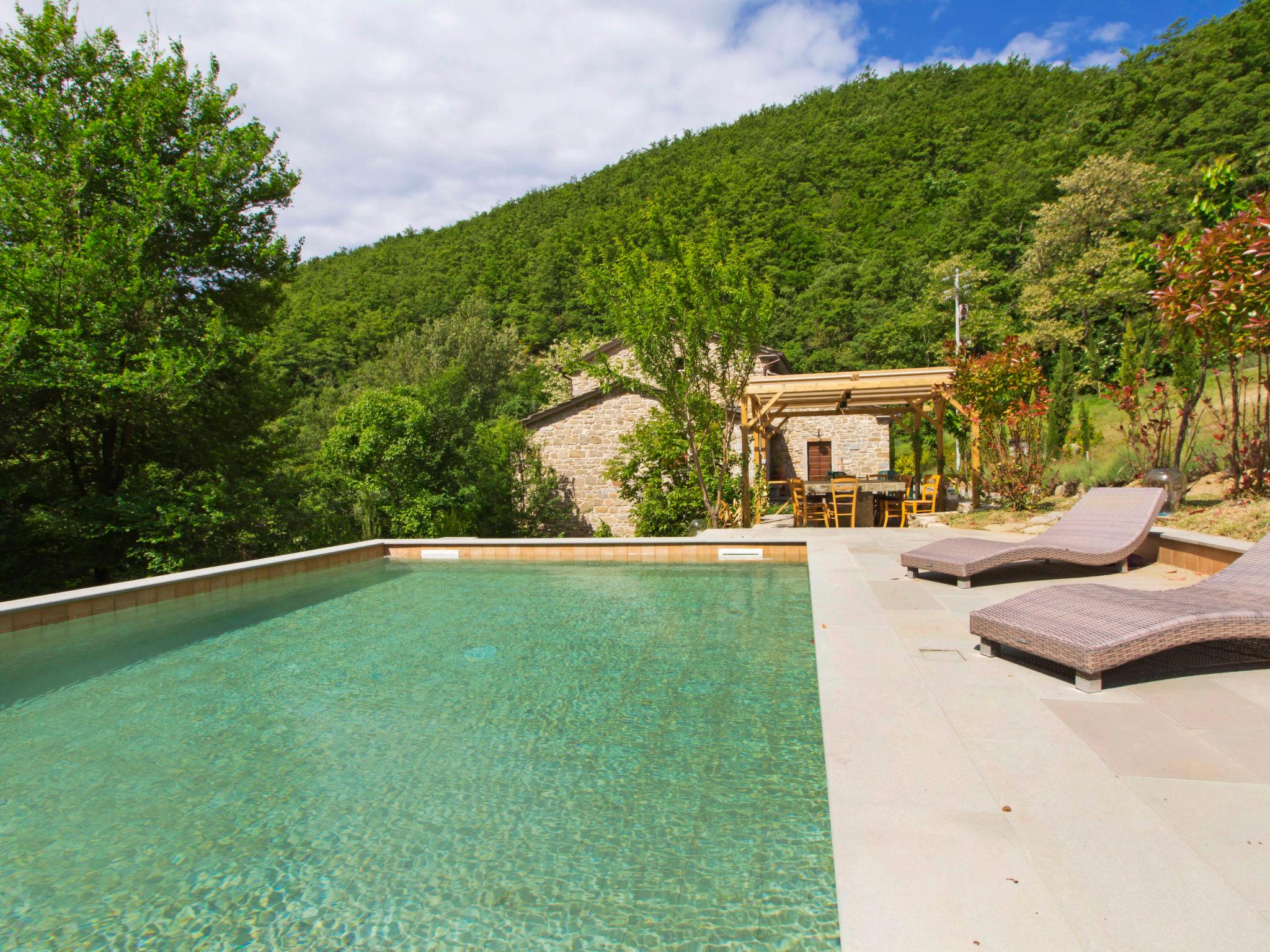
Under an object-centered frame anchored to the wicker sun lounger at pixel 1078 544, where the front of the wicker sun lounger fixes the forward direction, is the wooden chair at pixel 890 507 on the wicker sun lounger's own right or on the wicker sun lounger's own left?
on the wicker sun lounger's own right

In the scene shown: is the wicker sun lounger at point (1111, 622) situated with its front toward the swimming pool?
yes

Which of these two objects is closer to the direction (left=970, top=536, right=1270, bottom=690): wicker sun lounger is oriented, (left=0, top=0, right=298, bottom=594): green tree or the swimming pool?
the swimming pool

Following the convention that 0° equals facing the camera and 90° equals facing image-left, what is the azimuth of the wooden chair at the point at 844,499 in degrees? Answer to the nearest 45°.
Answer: approximately 180°

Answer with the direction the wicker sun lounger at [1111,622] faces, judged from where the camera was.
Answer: facing the viewer and to the left of the viewer

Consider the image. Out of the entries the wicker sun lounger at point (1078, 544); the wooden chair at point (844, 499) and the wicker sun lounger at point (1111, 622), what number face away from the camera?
1

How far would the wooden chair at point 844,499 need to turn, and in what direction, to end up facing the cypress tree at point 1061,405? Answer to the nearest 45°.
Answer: approximately 45° to its right

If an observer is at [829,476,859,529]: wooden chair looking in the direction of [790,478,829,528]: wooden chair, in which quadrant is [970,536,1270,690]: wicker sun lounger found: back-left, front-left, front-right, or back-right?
back-left

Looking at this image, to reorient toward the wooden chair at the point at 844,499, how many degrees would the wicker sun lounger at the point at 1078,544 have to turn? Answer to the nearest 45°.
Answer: approximately 90° to its right

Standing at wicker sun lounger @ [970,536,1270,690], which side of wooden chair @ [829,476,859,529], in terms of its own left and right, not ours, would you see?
back

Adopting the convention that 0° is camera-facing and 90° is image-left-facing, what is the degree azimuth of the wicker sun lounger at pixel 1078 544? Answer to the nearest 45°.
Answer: approximately 45°

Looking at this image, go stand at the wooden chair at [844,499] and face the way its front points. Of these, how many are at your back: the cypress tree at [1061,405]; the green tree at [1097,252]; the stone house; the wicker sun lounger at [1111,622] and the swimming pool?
2

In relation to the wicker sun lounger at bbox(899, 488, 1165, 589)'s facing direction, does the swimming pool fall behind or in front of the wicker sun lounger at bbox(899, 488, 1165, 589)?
in front

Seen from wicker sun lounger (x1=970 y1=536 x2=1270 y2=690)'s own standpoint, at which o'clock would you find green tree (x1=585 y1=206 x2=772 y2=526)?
The green tree is roughly at 3 o'clock from the wicker sun lounger.

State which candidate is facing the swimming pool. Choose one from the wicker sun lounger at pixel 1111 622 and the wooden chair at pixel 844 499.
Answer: the wicker sun lounger
